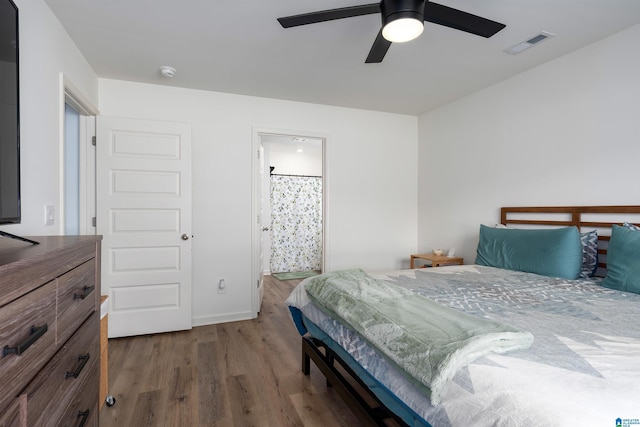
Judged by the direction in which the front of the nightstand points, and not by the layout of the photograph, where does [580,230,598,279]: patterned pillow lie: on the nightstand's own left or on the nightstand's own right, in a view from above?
on the nightstand's own left

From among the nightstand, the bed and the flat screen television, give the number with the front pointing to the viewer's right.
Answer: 1

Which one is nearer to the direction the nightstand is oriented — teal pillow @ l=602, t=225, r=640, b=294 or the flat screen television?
the flat screen television

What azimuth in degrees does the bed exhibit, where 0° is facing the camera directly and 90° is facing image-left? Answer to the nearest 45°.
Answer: approximately 45°

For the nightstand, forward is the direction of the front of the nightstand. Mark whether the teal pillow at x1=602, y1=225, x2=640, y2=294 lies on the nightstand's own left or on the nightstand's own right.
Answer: on the nightstand's own left

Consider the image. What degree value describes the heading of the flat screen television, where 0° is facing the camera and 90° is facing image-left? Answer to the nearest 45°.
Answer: approximately 270°

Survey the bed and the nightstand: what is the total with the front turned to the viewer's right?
0

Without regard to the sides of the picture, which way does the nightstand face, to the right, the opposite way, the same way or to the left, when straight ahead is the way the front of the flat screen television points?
the opposite way

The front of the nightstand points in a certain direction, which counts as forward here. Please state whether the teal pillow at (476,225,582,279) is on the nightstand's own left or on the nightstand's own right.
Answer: on the nightstand's own left

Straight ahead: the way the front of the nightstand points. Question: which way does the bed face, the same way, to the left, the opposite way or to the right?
the same way

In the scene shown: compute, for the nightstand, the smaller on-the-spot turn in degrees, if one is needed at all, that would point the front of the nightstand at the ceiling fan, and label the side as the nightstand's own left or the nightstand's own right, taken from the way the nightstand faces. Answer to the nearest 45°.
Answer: approximately 45° to the nightstand's own left

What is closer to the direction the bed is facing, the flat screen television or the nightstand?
the flat screen television

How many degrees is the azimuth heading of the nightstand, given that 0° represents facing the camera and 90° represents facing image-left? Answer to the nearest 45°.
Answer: approximately 45°

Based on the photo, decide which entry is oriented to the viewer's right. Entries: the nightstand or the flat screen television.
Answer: the flat screen television

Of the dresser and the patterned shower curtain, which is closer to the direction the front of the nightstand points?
the dresser

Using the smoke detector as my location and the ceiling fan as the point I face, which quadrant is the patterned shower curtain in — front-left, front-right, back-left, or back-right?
back-left
